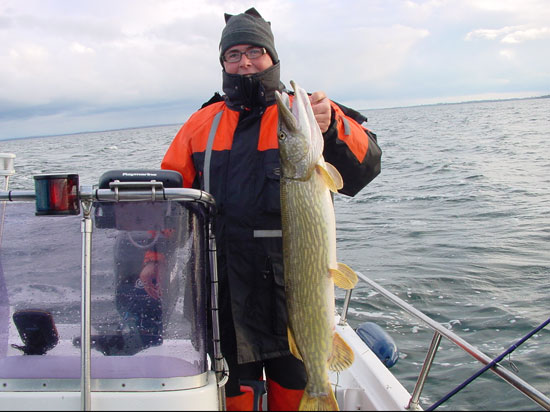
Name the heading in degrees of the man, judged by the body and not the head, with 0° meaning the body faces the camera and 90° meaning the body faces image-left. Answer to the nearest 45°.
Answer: approximately 0°
